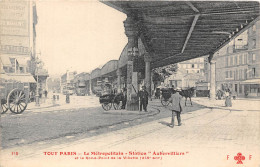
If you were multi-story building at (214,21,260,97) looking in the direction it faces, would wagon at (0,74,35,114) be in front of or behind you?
in front

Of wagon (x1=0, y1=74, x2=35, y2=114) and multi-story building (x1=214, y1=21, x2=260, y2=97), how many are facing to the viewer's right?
0

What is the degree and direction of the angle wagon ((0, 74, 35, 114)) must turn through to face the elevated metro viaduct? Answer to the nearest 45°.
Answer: approximately 180°

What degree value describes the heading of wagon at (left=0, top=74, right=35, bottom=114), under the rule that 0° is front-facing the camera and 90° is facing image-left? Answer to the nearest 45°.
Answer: approximately 90°

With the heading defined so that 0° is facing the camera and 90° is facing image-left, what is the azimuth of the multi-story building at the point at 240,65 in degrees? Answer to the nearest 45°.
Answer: approximately 45°
